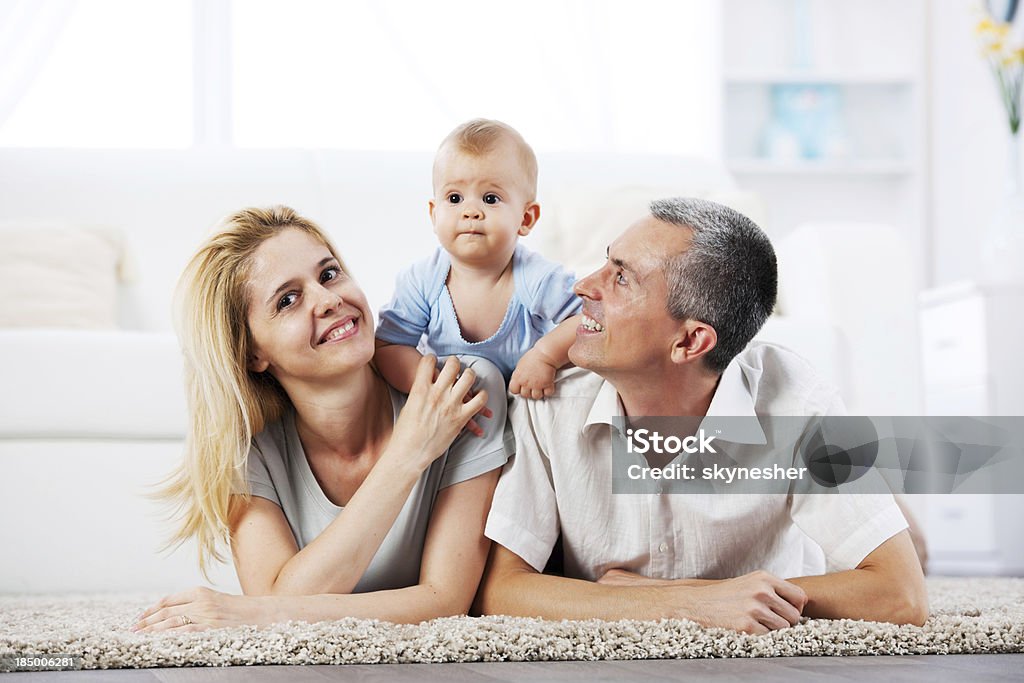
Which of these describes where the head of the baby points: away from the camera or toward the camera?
toward the camera

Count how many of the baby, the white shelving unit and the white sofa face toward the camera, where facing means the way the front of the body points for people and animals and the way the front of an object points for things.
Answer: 3

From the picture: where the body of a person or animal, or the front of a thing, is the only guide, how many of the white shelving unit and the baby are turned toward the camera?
2

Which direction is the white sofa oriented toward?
toward the camera

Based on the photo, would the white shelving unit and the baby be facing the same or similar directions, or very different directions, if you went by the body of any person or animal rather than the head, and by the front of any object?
same or similar directions

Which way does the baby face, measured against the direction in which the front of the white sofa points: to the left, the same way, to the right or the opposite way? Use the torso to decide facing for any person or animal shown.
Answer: the same way

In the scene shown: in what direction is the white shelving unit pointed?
toward the camera

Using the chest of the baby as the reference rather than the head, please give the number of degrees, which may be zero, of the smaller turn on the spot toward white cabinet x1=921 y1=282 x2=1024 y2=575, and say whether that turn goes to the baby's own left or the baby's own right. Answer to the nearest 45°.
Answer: approximately 135° to the baby's own left

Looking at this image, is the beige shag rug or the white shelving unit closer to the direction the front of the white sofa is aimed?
the beige shag rug

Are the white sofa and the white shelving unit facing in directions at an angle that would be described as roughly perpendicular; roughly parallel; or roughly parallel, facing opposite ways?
roughly parallel

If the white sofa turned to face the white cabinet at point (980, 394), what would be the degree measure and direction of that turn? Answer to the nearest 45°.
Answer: approximately 90° to its left

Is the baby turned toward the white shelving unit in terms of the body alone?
no

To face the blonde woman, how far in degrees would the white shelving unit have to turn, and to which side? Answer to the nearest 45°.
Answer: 0° — it already faces them

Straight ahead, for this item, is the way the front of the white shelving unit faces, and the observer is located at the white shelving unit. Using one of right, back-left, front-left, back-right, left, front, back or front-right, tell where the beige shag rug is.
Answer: front
